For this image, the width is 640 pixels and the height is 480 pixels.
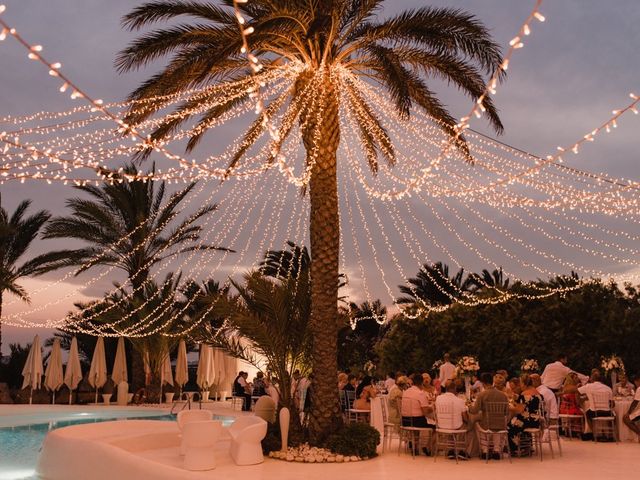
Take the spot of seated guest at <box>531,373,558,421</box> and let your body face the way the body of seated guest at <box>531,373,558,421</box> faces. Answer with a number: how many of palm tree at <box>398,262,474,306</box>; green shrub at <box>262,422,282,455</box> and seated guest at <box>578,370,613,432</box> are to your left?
1

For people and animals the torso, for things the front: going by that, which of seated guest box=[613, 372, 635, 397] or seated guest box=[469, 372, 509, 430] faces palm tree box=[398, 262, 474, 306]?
seated guest box=[469, 372, 509, 430]

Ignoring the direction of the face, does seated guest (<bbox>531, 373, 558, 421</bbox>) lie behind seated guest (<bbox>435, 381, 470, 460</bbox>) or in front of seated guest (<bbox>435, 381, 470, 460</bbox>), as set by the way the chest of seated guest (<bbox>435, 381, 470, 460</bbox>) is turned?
in front

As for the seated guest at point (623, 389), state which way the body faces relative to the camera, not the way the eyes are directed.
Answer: toward the camera

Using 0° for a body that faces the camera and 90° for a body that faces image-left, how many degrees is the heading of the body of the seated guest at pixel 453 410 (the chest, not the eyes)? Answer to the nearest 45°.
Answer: approximately 180°

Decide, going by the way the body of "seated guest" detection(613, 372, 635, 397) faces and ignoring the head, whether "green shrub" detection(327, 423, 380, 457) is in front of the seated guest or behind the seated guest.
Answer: in front

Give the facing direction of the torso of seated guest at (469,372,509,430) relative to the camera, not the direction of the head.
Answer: away from the camera

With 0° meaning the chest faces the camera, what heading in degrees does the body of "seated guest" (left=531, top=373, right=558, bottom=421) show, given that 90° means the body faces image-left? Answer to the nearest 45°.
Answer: approximately 135°

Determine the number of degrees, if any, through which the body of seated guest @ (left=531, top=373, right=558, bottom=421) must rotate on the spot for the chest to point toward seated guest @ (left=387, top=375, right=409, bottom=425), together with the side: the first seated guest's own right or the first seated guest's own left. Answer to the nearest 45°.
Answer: approximately 90° to the first seated guest's own left

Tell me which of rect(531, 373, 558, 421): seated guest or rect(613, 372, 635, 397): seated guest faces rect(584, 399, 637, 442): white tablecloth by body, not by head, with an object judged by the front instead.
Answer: rect(613, 372, 635, 397): seated guest
